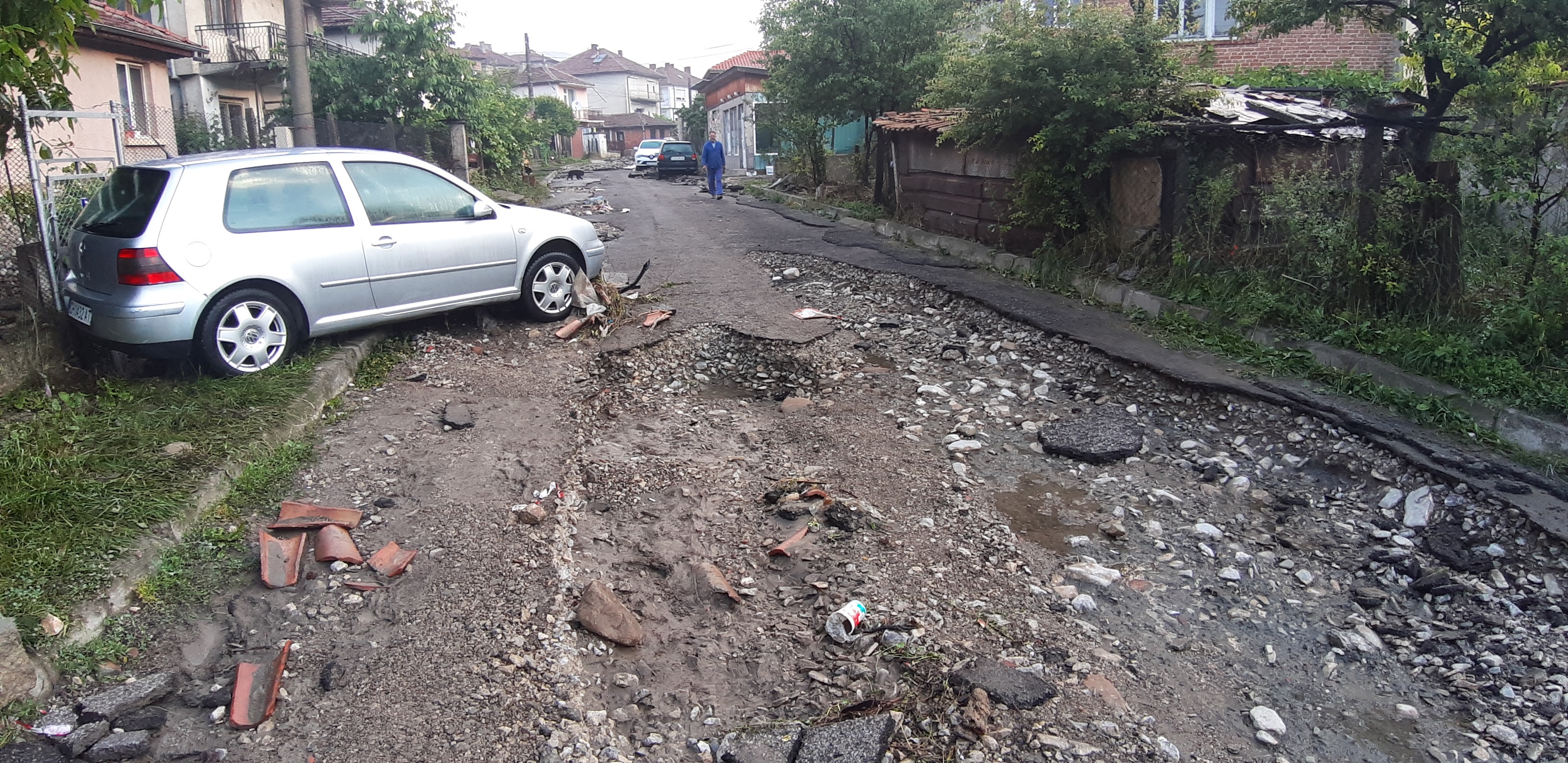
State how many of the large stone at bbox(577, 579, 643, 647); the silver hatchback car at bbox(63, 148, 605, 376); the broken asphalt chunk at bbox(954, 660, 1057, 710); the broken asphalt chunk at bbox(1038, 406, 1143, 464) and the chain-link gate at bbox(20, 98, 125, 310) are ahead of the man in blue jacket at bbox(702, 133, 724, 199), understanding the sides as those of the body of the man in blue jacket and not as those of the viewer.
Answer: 5

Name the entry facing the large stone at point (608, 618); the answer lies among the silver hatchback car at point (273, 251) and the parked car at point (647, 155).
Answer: the parked car

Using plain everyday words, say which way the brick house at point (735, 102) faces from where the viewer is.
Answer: facing the viewer and to the left of the viewer

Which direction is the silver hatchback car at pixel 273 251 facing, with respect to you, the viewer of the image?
facing away from the viewer and to the right of the viewer

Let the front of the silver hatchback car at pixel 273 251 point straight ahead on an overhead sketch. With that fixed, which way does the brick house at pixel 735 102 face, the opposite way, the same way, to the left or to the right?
the opposite way

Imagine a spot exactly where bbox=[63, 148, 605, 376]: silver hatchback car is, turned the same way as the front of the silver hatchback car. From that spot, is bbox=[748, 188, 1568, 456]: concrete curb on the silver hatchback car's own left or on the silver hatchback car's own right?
on the silver hatchback car's own right

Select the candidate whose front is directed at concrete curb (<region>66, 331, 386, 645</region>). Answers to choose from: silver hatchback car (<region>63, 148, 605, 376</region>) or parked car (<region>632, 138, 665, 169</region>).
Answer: the parked car

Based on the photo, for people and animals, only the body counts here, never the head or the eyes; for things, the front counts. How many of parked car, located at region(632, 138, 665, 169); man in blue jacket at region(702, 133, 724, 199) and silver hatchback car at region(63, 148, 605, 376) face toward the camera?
2

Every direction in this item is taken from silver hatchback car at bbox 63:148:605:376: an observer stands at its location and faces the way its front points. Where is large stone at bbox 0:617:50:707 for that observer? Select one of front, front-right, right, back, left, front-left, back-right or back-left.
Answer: back-right

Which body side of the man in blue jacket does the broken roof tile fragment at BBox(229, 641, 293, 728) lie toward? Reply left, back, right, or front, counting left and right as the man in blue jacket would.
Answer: front

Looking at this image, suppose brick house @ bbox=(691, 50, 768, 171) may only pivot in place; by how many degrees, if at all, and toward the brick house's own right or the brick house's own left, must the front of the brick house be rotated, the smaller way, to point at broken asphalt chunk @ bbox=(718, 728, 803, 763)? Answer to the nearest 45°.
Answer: approximately 45° to the brick house's own left

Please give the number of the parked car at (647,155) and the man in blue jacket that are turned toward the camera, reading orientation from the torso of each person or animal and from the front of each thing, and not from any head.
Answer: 2
